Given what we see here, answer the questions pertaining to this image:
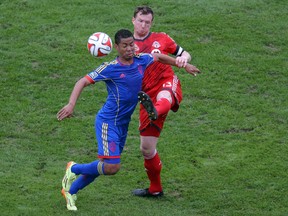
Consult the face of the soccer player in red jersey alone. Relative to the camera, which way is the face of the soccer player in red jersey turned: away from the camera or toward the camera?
toward the camera

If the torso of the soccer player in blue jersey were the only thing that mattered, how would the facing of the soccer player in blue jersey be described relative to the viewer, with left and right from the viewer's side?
facing the viewer and to the right of the viewer

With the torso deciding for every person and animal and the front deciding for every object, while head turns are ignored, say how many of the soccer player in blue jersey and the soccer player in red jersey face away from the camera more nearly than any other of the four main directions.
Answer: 0

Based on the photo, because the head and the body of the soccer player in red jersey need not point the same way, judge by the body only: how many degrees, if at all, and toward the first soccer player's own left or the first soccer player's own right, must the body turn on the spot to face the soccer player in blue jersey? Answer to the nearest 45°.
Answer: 0° — they already face them

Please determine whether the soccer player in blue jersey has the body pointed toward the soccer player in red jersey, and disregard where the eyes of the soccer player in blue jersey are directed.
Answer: no
